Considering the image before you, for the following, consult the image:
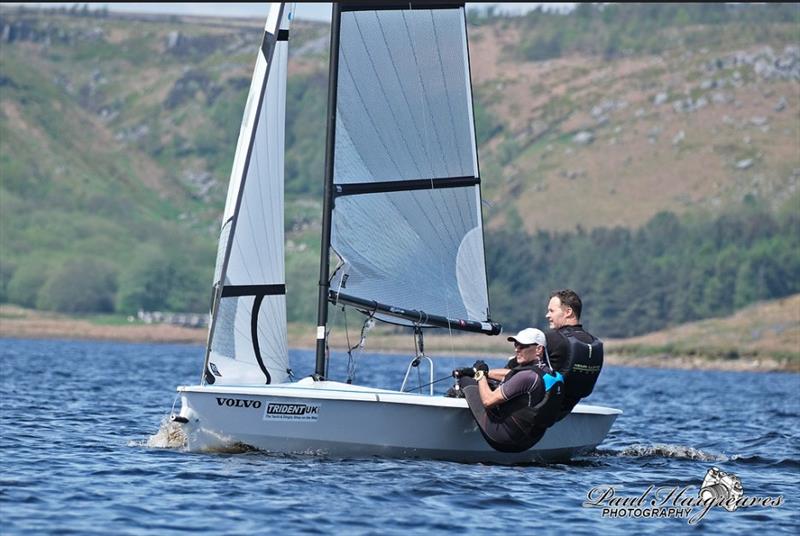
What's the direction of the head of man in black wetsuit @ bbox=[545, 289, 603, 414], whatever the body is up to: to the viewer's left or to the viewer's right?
to the viewer's left

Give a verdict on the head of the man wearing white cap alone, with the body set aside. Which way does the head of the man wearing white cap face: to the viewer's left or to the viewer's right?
to the viewer's left

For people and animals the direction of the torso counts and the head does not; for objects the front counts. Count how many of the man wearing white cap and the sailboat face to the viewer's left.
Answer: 2

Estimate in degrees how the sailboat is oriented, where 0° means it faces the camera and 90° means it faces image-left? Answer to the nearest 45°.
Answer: approximately 90°

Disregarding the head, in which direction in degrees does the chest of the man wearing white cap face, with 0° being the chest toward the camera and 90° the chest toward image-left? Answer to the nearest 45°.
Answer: approximately 90°
